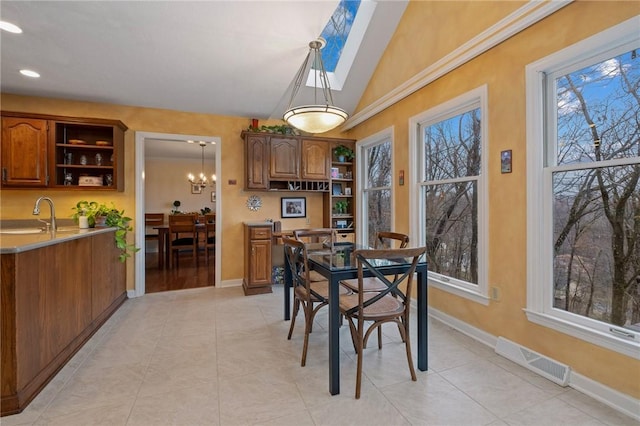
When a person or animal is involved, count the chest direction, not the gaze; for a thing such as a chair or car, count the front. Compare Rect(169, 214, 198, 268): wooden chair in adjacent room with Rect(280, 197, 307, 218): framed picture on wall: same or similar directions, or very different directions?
very different directions

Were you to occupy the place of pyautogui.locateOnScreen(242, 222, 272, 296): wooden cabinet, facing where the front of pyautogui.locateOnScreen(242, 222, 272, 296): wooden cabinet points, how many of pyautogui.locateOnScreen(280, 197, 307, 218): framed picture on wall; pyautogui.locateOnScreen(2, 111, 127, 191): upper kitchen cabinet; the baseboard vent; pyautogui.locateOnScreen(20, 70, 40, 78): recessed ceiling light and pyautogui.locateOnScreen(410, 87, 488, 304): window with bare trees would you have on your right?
2

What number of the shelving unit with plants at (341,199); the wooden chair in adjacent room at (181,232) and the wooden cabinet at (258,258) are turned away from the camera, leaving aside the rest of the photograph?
1

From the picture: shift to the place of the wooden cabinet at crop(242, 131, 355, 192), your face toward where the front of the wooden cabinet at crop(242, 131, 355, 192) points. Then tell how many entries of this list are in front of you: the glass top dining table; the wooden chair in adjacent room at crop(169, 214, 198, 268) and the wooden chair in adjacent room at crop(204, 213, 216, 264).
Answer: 1

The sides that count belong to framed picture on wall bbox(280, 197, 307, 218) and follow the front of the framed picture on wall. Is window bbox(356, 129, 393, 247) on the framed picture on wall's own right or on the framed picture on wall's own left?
on the framed picture on wall's own left

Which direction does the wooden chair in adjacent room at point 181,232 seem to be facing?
away from the camera

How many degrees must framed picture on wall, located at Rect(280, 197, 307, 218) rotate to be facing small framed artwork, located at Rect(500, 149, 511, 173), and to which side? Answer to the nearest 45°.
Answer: approximately 45° to its left

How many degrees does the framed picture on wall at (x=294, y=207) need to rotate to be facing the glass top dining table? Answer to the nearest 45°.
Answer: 0° — it already faces it

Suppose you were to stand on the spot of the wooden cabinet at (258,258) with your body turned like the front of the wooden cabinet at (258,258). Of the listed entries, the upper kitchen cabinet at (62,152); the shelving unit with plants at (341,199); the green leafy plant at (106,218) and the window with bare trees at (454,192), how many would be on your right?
2

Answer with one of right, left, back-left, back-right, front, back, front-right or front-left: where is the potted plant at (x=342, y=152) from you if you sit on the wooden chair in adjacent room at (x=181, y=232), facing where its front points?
back-right
